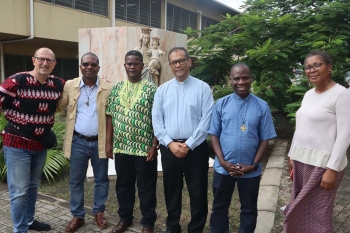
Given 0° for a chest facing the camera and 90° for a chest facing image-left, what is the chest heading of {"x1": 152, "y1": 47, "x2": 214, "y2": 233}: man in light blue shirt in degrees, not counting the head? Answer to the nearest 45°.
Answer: approximately 0°

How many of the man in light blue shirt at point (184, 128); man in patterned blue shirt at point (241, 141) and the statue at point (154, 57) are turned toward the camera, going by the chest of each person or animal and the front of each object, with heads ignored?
3

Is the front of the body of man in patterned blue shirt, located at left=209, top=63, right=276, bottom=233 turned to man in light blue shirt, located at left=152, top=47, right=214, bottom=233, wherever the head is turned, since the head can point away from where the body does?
no

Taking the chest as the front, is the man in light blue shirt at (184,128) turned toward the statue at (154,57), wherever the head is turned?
no

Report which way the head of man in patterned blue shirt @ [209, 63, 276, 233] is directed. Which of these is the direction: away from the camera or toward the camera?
toward the camera

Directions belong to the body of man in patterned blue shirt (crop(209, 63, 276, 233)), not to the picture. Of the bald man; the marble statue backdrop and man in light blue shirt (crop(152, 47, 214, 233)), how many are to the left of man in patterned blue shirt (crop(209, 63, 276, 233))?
0

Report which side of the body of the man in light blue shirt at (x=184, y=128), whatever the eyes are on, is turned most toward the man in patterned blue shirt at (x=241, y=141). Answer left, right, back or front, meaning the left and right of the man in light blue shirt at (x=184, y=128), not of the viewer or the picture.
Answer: left

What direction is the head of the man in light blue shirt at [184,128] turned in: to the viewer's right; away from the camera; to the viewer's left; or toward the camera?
toward the camera

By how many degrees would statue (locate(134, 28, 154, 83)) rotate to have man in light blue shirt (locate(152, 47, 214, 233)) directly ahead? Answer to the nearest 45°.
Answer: approximately 45° to its right

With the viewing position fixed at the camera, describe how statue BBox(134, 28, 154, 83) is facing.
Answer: facing the viewer and to the right of the viewer

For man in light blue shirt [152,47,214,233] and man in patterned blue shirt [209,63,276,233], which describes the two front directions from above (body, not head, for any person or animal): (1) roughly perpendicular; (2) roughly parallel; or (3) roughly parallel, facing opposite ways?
roughly parallel

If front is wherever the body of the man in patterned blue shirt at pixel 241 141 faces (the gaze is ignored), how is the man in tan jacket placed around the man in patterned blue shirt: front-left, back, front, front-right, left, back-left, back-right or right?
right

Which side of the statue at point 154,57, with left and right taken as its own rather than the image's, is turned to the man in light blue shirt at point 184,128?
front

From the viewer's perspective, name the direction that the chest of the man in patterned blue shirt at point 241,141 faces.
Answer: toward the camera

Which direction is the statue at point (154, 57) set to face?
toward the camera

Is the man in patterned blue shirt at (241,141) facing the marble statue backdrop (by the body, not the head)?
no

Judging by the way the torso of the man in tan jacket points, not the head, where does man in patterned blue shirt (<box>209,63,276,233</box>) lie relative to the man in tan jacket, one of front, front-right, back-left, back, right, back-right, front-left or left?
front-left

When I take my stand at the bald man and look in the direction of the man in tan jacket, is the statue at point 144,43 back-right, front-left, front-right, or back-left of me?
front-left
